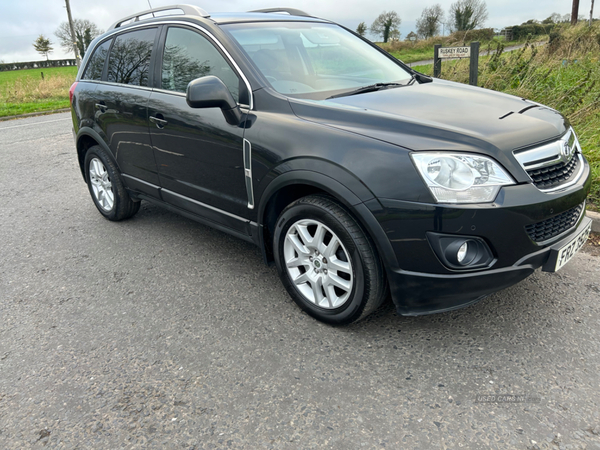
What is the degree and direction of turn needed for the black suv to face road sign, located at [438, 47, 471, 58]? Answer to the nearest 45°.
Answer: approximately 135° to its left

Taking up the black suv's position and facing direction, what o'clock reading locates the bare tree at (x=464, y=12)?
The bare tree is roughly at 8 o'clock from the black suv.

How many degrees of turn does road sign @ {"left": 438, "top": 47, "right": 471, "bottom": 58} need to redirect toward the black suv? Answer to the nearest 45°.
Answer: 0° — it already faces it

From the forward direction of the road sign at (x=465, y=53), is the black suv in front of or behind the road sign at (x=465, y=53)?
in front

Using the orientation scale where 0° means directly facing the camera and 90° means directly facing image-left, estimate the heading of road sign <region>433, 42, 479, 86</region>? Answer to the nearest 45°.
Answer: approximately 0°

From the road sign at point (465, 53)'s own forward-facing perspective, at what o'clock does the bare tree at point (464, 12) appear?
The bare tree is roughly at 6 o'clock from the road sign.

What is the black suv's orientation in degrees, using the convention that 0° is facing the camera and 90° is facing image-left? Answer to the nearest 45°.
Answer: approximately 315°

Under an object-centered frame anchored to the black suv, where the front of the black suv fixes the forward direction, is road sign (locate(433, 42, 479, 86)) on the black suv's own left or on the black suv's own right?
on the black suv's own left

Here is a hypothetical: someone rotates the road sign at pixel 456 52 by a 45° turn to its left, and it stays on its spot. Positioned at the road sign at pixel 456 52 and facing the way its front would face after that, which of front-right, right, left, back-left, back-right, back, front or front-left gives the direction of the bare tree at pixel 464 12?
back-left

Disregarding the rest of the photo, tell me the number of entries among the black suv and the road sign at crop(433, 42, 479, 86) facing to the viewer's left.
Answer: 0
